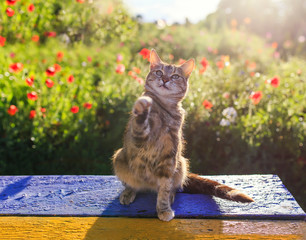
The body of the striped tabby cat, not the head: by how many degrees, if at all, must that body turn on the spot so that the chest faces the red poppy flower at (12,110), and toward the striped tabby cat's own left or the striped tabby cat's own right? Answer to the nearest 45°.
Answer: approximately 135° to the striped tabby cat's own right

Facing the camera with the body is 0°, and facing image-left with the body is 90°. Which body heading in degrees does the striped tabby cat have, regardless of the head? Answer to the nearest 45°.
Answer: approximately 0°

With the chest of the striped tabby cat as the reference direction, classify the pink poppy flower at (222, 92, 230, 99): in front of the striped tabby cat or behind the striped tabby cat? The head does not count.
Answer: behind

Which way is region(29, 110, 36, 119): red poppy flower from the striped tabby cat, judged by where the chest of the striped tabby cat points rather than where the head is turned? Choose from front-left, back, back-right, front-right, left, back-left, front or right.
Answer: back-right
